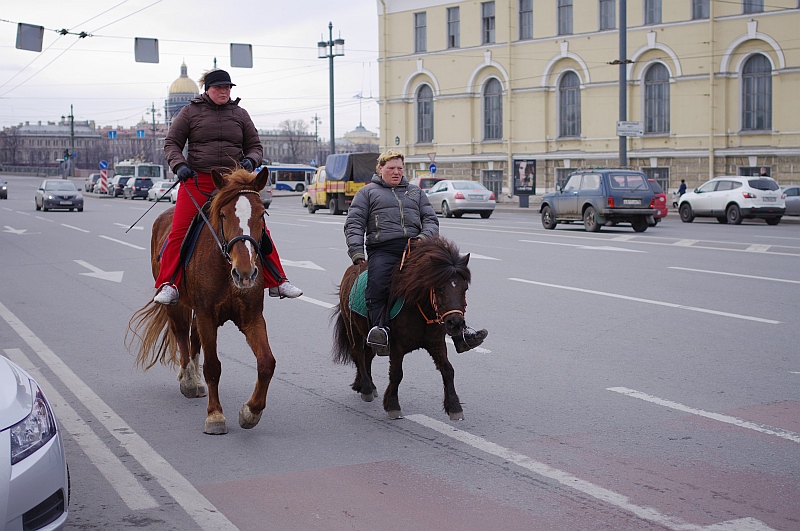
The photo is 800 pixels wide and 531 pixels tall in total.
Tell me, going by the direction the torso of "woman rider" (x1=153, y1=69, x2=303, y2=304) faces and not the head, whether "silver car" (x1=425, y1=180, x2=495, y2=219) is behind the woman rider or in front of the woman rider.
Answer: behind

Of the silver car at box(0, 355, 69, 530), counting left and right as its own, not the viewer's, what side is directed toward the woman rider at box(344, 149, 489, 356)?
left

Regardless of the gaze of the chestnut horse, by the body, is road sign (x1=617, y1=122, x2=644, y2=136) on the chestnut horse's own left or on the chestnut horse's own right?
on the chestnut horse's own left

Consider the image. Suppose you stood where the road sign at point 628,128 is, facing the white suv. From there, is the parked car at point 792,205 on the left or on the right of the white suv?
left

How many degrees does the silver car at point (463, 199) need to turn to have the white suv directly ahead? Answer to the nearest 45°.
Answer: approximately 180°

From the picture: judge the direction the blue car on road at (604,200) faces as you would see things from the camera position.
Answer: facing away from the viewer and to the left of the viewer

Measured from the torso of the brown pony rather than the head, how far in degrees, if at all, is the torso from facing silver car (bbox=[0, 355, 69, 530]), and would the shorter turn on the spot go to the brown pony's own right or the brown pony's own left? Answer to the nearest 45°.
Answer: approximately 90° to the brown pony's own right

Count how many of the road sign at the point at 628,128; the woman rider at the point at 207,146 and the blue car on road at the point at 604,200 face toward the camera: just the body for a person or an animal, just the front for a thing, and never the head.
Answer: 2

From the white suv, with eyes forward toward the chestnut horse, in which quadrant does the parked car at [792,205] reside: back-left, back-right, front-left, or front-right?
back-left

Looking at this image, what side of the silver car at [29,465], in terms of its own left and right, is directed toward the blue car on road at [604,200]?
left

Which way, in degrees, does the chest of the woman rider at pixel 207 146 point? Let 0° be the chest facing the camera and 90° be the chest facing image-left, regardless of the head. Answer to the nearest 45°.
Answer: approximately 0°
